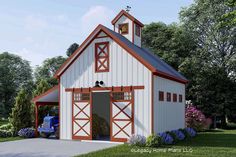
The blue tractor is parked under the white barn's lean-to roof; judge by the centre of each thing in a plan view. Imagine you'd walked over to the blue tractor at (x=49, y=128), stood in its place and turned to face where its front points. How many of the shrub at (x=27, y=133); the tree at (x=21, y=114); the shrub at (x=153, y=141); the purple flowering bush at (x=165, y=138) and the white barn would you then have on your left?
3

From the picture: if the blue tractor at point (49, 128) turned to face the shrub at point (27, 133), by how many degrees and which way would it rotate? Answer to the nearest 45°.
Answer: approximately 90° to its right

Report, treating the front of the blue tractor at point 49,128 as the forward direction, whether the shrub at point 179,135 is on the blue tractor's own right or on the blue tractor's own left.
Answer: on the blue tractor's own left

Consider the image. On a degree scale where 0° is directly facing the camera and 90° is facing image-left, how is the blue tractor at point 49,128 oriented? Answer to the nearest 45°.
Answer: approximately 45°

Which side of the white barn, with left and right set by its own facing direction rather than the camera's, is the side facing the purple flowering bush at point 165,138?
left

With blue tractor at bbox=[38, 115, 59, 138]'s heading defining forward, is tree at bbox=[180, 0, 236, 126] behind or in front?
behind

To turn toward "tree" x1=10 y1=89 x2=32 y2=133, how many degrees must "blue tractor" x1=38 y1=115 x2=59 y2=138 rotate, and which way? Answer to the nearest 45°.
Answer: approximately 90° to its right

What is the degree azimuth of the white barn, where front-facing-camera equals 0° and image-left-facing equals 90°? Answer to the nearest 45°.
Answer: approximately 45°

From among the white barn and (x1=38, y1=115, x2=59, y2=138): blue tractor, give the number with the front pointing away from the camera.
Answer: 0

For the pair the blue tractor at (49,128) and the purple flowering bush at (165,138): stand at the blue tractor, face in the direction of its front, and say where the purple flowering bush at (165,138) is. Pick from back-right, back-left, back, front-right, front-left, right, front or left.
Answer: left

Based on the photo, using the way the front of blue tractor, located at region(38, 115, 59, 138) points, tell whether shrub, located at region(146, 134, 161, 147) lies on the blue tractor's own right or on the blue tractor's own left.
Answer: on the blue tractor's own left

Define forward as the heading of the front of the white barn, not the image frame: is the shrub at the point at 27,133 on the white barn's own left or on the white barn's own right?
on the white barn's own right
